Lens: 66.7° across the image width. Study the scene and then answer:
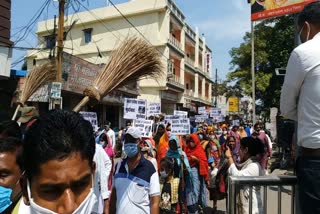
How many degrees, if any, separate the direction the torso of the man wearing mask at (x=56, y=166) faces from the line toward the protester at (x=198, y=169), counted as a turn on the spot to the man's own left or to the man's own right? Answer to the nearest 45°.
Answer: approximately 135° to the man's own left

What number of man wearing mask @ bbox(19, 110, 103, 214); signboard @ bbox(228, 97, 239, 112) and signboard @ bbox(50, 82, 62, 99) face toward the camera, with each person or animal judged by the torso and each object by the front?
3

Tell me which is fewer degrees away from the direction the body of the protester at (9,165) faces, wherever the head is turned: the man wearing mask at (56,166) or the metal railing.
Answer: the man wearing mask

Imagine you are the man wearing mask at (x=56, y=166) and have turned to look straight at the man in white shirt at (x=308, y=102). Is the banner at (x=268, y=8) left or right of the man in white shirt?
left

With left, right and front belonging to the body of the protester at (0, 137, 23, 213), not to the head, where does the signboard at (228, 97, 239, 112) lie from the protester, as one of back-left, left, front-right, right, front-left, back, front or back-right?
back

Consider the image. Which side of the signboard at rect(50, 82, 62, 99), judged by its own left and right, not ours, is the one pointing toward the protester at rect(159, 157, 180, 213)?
front

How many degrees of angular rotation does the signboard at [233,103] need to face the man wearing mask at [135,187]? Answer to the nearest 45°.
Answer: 0° — it already faces them

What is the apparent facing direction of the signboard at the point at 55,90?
toward the camera

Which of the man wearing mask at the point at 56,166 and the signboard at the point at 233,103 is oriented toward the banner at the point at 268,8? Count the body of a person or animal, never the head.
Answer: the signboard

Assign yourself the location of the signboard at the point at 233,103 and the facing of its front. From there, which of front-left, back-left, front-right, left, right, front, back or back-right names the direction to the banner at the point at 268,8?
front

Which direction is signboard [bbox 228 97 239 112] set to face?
toward the camera
